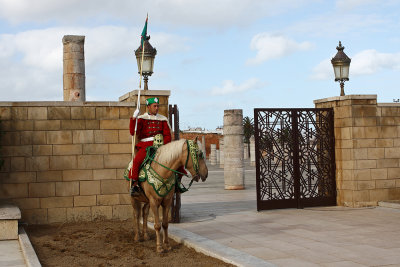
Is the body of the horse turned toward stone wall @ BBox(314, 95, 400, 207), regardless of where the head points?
no

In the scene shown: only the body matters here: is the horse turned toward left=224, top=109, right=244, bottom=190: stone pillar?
no

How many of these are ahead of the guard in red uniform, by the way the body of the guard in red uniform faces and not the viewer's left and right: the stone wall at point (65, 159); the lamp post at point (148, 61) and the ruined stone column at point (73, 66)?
0

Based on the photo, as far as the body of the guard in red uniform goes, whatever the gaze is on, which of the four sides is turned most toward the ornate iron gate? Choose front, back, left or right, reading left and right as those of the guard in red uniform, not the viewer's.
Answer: left

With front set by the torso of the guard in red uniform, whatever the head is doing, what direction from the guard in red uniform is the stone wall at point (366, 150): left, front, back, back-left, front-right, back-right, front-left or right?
left

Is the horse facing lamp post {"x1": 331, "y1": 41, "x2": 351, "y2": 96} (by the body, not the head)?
no

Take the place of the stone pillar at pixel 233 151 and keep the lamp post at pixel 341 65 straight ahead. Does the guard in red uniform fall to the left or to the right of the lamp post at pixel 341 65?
right

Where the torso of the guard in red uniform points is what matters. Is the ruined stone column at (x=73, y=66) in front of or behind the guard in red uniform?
behind

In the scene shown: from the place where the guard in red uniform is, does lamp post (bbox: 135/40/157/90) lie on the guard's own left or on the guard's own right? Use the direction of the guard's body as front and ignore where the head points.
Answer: on the guard's own left

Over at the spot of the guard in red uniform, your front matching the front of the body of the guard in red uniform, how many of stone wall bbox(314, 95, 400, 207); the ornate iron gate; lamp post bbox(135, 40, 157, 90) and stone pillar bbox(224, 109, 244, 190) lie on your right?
0

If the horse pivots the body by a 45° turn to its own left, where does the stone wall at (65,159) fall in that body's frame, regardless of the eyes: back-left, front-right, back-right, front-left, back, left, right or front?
back-left

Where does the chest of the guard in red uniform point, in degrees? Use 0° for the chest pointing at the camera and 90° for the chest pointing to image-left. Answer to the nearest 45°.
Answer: approximately 315°

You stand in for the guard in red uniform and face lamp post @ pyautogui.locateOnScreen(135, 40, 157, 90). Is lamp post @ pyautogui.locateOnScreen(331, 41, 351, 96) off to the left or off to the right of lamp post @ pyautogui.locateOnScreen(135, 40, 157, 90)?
right

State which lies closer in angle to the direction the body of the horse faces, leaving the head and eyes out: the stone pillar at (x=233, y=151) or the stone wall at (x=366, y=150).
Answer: the stone wall

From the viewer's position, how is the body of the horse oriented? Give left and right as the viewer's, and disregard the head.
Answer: facing the viewer and to the right of the viewer
